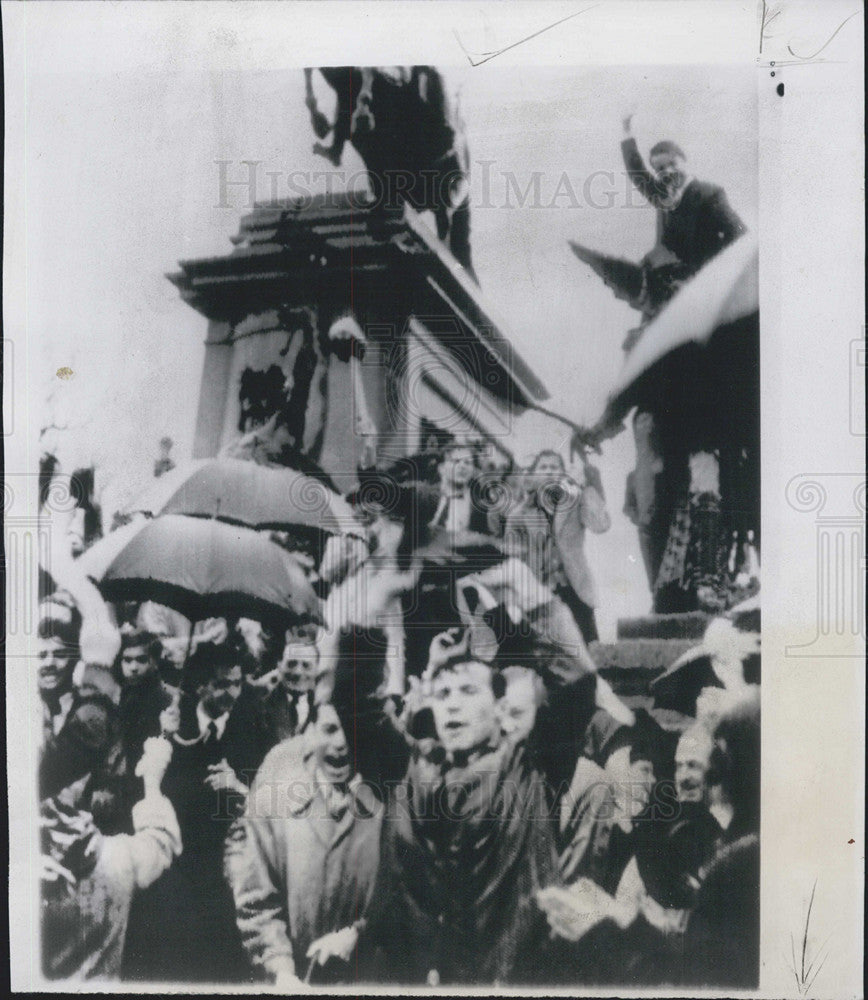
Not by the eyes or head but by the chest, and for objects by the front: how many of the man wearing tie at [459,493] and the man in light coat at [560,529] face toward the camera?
2

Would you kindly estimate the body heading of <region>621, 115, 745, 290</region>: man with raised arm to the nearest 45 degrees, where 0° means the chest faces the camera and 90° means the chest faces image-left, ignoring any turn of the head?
approximately 45°

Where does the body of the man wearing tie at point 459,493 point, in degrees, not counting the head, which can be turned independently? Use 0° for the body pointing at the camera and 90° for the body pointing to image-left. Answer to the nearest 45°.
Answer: approximately 0°
